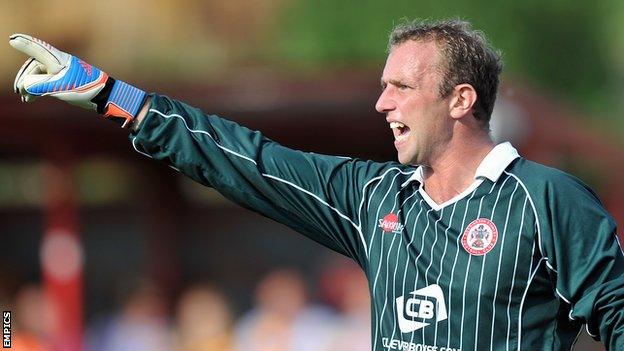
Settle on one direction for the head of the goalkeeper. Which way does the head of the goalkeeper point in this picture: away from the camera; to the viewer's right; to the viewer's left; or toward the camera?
to the viewer's left

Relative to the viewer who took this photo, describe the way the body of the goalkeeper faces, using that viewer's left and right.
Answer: facing the viewer and to the left of the viewer
